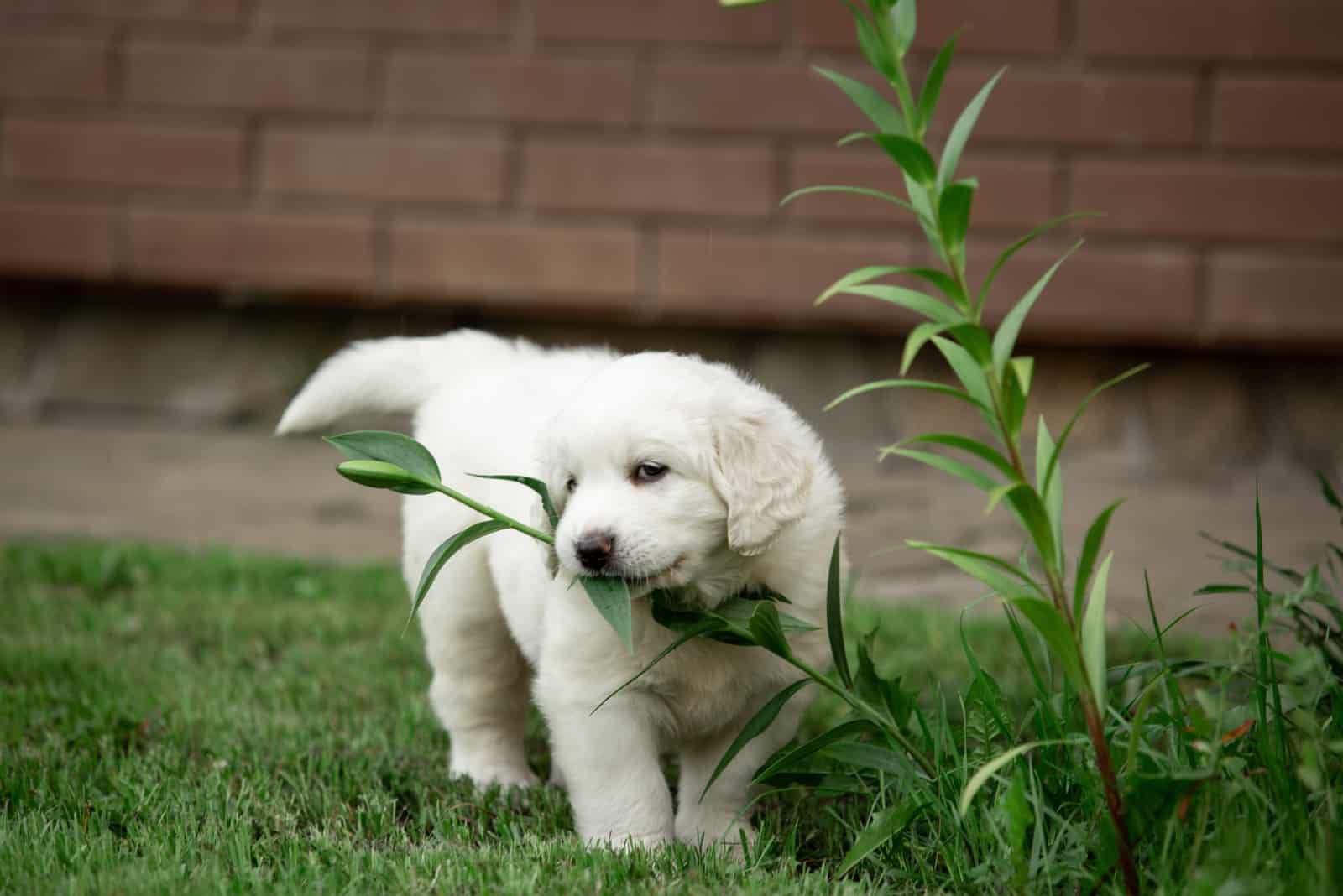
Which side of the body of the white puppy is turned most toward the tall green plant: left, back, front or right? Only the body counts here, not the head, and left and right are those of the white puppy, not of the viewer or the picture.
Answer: front

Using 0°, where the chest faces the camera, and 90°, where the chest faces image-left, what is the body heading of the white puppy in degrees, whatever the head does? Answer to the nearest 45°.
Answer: approximately 315°
